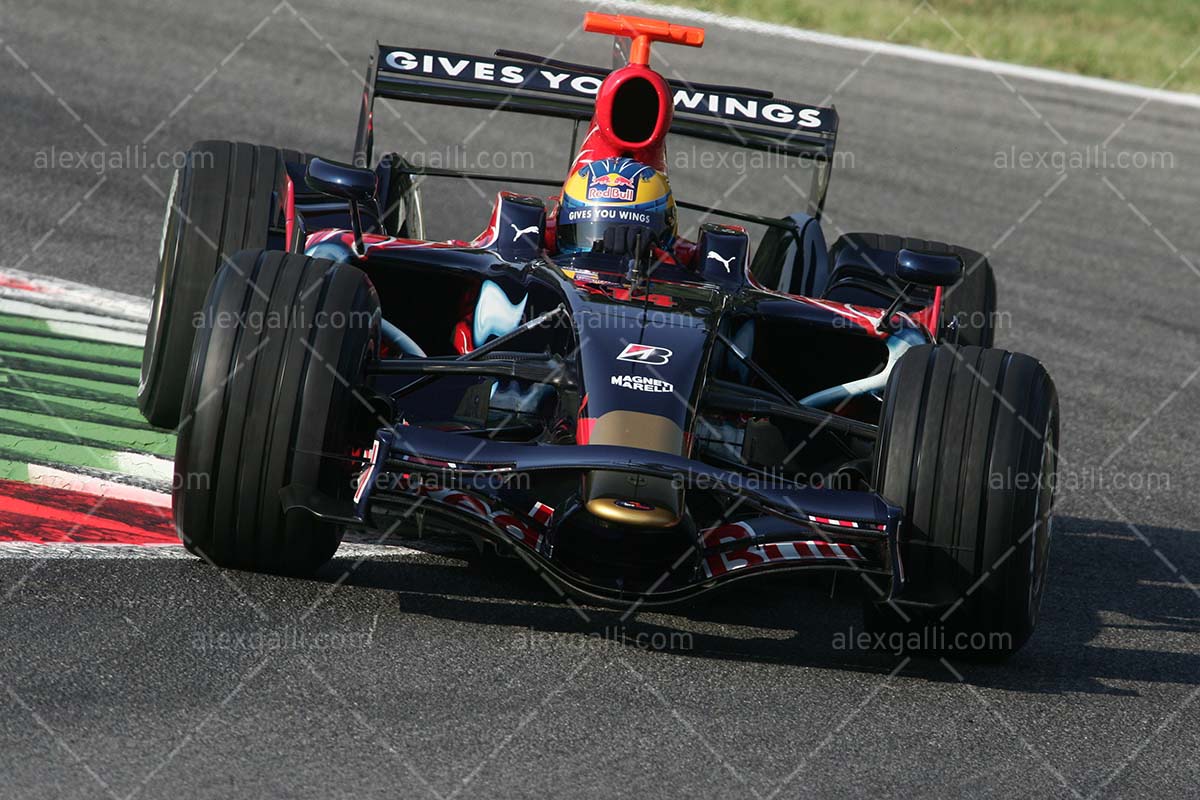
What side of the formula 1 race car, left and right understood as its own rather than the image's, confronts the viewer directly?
front
